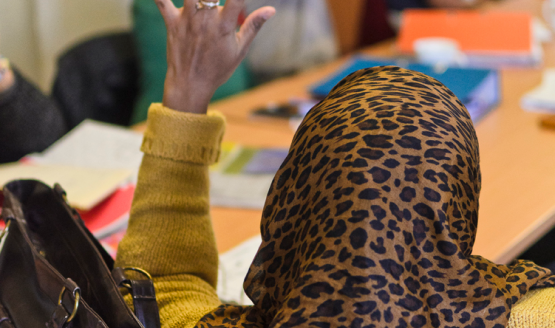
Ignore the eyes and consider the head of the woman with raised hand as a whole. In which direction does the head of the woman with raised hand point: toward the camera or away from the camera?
away from the camera

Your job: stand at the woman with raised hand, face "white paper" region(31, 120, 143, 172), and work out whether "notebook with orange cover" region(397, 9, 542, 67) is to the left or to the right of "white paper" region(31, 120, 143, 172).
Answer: right

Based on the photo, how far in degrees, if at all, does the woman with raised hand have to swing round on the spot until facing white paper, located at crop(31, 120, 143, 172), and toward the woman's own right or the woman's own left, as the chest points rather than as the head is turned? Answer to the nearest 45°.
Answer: approximately 45° to the woman's own left

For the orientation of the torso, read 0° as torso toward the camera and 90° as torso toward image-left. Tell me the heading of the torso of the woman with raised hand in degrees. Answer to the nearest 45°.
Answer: approximately 180°

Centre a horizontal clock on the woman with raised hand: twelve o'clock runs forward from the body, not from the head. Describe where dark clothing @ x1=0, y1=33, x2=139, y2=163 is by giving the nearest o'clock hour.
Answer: The dark clothing is roughly at 11 o'clock from the woman with raised hand.

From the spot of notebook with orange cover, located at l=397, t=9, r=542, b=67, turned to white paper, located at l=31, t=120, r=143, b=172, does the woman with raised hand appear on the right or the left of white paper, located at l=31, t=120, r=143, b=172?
left
